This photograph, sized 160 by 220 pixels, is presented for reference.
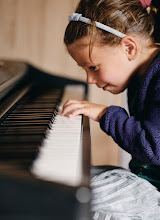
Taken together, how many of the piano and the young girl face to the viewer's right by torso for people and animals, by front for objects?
1

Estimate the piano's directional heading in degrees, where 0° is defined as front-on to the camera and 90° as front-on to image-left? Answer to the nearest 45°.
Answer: approximately 270°

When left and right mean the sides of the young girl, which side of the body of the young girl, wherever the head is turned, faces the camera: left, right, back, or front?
left

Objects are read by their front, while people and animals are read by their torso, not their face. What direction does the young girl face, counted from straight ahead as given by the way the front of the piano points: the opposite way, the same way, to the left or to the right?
the opposite way

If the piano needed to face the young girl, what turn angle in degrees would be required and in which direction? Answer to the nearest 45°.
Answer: approximately 45° to its left

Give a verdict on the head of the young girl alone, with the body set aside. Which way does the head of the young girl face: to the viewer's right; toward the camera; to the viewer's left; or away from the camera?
to the viewer's left
